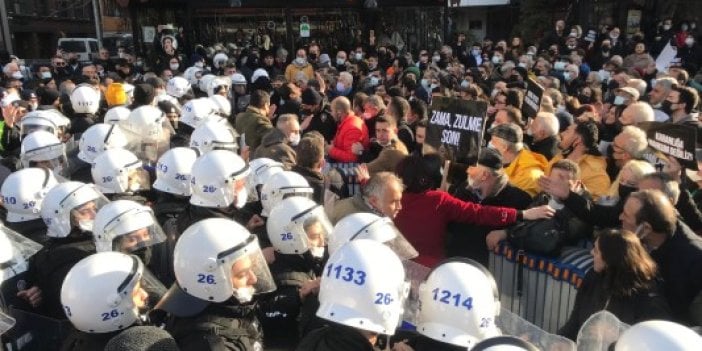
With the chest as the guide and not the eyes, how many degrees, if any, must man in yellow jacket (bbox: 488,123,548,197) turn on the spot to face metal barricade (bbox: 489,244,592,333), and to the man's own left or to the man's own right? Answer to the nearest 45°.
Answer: approximately 90° to the man's own left

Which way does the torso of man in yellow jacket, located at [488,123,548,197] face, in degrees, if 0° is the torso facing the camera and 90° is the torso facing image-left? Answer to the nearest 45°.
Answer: approximately 90°

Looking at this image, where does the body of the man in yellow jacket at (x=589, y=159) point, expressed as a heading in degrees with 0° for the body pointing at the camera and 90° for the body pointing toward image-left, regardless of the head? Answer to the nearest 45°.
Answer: approximately 90°

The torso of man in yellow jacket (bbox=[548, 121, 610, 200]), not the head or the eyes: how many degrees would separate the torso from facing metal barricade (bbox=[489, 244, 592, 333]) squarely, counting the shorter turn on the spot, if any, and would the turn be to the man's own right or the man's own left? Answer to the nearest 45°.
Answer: approximately 90° to the man's own left

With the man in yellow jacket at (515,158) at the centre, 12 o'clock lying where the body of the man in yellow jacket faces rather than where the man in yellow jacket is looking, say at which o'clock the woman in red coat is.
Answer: The woman in red coat is roughly at 10 o'clock from the man in yellow jacket.

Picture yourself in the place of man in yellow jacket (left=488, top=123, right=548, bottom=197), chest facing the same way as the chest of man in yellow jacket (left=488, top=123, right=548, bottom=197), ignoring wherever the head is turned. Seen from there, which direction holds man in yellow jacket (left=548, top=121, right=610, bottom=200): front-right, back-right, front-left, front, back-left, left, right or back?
back

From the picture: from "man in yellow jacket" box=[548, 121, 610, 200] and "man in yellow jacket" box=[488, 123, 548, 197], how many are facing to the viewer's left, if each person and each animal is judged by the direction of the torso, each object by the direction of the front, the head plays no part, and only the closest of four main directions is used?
2

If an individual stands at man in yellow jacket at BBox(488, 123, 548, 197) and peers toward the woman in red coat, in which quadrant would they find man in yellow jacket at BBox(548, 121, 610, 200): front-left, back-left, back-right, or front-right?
back-left

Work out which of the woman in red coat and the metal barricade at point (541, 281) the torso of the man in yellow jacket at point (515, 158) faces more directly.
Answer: the woman in red coat

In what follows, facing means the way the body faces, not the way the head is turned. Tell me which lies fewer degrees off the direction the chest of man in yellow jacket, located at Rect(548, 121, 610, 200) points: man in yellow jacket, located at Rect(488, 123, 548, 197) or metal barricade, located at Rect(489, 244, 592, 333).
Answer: the man in yellow jacket

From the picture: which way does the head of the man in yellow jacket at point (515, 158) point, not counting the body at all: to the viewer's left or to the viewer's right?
to the viewer's left
